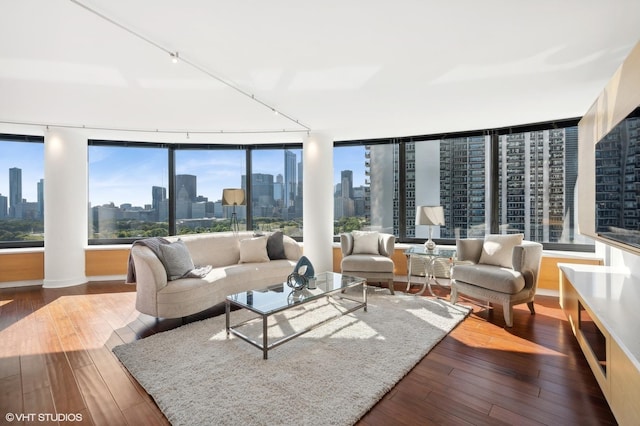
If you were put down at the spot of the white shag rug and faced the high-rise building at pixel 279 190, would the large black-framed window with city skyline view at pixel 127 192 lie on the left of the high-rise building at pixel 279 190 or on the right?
left

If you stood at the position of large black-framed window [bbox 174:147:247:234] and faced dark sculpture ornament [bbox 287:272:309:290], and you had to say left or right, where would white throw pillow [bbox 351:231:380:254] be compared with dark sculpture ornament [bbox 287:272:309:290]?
left

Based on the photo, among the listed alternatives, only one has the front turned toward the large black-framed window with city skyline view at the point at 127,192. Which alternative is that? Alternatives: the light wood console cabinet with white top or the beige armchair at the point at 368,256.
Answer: the light wood console cabinet with white top

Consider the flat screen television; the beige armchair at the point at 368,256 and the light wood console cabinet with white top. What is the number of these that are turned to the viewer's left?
2

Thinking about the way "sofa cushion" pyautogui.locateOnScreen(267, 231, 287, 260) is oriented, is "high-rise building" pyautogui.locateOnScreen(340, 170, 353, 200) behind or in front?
behind

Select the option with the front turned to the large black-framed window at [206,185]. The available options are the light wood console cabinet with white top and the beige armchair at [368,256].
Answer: the light wood console cabinet with white top

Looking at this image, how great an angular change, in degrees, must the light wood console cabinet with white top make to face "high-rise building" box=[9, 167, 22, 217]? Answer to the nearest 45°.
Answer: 0° — it already faces it

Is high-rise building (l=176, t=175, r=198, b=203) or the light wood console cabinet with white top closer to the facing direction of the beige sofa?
the light wood console cabinet with white top

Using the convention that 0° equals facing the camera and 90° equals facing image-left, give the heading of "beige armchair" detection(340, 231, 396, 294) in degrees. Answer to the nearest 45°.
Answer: approximately 0°

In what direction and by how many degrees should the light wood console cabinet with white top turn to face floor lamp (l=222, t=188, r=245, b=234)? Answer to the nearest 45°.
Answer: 0° — it already faces it

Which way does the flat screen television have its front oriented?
to the viewer's left

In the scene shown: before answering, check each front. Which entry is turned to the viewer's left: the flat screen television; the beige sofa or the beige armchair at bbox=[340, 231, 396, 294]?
the flat screen television
